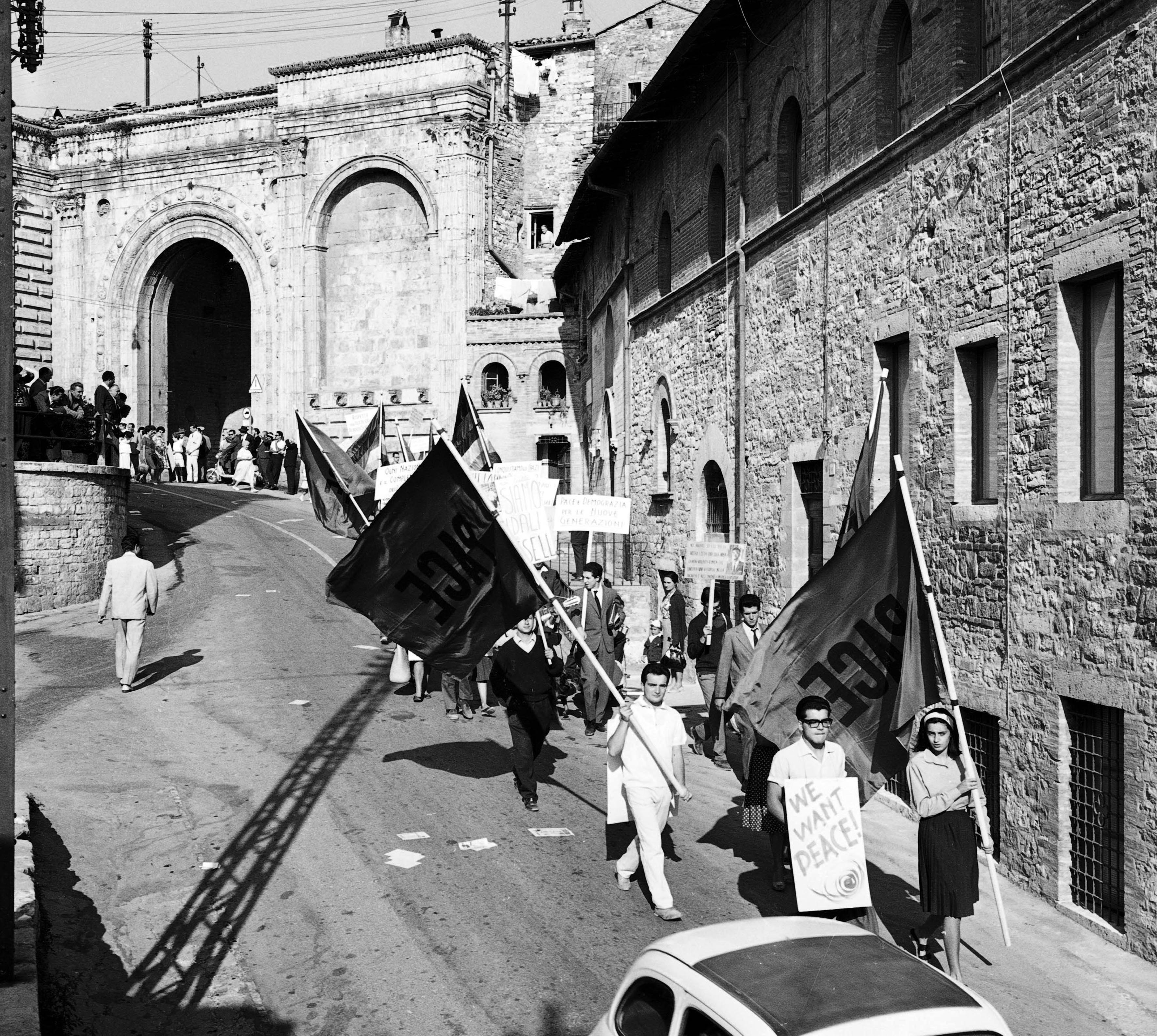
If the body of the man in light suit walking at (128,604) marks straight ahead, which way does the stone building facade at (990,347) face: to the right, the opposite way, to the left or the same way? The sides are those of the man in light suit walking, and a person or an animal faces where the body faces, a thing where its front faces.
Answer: to the left

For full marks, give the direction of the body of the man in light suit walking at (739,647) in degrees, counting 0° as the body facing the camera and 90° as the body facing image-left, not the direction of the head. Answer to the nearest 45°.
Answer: approximately 315°

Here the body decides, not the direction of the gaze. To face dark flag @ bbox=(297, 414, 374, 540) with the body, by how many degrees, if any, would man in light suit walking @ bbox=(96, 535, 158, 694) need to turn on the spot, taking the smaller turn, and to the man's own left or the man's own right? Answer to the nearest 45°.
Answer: approximately 45° to the man's own right

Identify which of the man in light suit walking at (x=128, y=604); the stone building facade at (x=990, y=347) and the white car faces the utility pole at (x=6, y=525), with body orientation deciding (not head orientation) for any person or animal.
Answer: the stone building facade

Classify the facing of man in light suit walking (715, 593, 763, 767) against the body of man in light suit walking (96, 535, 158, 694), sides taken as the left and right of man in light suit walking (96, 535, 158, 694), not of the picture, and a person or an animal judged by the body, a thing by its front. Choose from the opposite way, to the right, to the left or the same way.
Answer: the opposite way

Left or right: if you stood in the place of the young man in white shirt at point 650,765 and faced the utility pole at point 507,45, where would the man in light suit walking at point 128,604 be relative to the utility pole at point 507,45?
left

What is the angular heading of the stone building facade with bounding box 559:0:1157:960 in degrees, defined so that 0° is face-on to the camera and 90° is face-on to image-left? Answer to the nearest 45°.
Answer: approximately 45°

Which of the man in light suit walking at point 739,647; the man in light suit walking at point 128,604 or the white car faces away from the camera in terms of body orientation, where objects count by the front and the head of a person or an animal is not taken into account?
the man in light suit walking at point 128,604

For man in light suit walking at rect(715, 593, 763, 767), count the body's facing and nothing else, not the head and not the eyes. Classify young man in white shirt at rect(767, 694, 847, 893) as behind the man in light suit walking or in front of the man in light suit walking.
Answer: in front

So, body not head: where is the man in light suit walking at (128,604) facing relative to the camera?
away from the camera

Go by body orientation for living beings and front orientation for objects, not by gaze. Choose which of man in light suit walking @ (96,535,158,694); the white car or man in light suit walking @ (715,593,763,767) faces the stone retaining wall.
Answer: man in light suit walking @ (96,535,158,694)

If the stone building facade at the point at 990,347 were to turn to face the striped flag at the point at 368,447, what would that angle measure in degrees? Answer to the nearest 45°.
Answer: approximately 90° to its right

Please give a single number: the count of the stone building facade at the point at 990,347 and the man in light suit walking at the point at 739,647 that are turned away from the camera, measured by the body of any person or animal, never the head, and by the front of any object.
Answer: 0

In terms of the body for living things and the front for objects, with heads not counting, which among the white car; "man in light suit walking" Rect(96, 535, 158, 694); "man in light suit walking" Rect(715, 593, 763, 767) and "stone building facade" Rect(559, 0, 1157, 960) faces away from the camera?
"man in light suit walking" Rect(96, 535, 158, 694)

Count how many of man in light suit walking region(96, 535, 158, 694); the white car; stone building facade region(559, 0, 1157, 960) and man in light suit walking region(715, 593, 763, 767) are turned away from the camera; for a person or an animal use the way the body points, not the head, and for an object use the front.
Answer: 1
